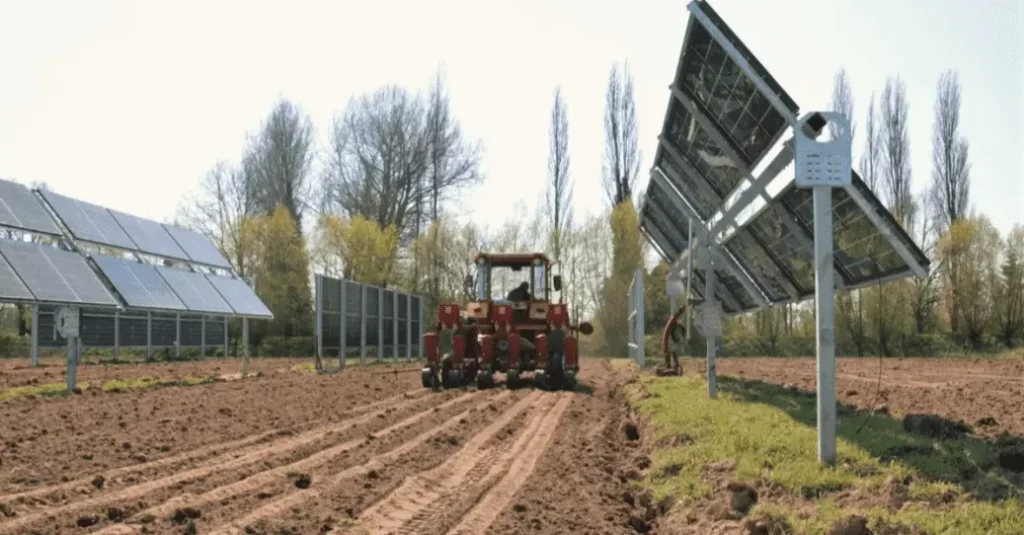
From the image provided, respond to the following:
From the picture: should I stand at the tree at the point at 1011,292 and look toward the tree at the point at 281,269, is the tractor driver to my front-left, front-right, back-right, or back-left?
front-left

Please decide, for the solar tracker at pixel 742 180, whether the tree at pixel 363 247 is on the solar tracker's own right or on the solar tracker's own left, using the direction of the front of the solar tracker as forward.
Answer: on the solar tracker's own left

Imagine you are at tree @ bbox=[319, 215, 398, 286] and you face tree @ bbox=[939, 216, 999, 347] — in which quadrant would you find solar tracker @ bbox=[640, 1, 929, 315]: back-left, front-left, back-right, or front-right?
front-right

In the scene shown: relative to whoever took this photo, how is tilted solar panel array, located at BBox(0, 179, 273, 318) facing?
facing the viewer and to the right of the viewer

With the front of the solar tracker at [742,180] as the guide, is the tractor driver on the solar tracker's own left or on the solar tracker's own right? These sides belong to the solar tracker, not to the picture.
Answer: on the solar tracker's own left

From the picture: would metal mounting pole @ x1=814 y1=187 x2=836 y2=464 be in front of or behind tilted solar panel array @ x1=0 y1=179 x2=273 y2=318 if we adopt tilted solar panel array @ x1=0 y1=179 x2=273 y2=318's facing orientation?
in front

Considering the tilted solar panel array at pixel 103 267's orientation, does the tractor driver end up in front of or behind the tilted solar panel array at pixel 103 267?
in front

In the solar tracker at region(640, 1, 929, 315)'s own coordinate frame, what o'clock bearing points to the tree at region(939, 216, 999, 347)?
The tree is roughly at 11 o'clock from the solar tracker.

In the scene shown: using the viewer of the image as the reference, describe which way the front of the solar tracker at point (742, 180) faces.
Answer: facing away from the viewer and to the right of the viewer
